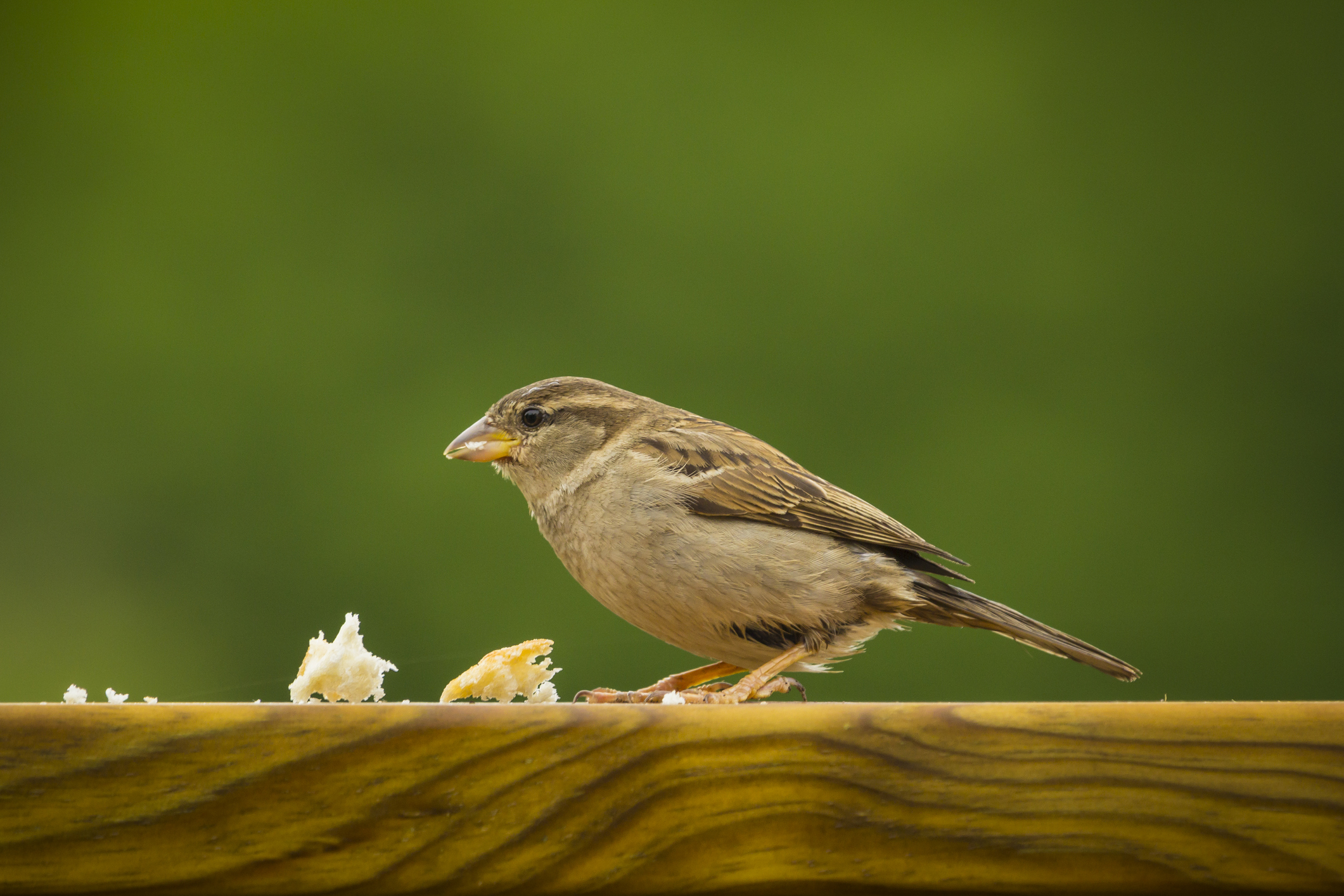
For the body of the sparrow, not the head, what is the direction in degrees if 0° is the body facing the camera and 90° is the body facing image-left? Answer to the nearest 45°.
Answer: approximately 90°
